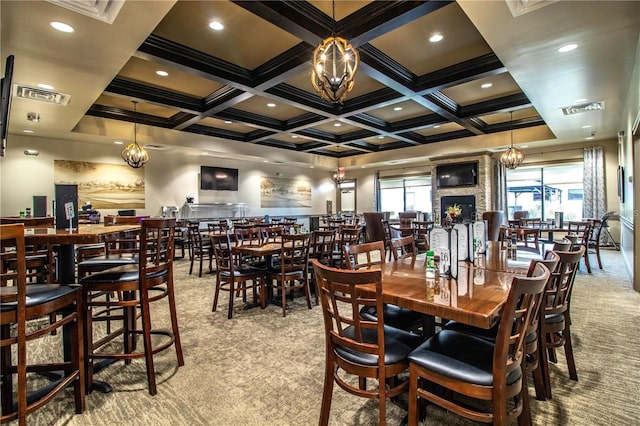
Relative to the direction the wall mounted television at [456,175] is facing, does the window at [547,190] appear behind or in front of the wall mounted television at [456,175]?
behind

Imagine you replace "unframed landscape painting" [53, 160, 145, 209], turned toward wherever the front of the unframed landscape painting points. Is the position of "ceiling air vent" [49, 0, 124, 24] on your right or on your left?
on your right

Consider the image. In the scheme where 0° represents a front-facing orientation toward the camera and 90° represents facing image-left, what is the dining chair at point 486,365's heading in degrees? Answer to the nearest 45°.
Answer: approximately 135°

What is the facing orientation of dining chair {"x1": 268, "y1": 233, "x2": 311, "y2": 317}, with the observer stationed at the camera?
facing away from the viewer and to the left of the viewer

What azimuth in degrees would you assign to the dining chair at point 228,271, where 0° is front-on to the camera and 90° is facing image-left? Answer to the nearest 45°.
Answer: approximately 225°

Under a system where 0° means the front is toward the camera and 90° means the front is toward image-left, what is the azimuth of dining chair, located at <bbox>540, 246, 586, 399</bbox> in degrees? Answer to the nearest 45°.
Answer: approximately 135°

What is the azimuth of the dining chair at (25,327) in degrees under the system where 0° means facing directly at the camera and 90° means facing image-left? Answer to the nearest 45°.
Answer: approximately 225°

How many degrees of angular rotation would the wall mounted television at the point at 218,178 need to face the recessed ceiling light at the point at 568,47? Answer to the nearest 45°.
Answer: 0° — it already faces it

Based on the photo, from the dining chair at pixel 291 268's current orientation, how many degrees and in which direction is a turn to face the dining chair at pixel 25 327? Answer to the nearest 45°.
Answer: approximately 90° to its left
